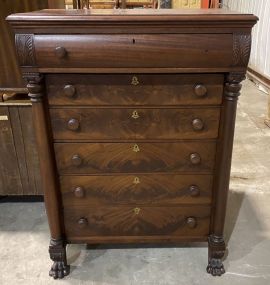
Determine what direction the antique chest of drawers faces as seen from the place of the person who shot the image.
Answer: facing the viewer
